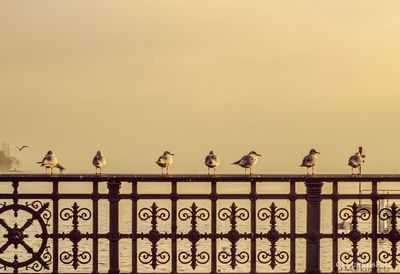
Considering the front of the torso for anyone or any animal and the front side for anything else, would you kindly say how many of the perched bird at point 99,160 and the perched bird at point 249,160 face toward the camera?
1

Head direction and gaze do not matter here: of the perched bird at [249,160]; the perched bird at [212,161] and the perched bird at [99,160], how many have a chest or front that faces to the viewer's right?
1

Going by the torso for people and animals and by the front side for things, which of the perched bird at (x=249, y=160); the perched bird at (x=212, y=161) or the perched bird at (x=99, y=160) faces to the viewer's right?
the perched bird at (x=249, y=160)

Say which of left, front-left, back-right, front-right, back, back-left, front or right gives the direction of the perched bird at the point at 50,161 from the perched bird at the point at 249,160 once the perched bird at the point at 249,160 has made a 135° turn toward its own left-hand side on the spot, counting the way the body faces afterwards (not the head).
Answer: front-left

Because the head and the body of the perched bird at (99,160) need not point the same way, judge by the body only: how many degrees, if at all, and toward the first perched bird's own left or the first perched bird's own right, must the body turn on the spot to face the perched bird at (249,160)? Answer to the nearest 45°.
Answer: approximately 90° to the first perched bird's own right

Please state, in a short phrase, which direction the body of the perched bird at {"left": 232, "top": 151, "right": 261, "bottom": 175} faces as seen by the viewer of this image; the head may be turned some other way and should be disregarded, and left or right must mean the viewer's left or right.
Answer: facing to the right of the viewer

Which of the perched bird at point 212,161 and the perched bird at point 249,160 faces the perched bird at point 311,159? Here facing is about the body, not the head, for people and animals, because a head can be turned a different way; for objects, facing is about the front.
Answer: the perched bird at point 249,160

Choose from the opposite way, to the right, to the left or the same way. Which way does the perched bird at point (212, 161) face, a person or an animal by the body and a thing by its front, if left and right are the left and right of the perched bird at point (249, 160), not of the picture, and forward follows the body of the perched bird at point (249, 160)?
to the right
